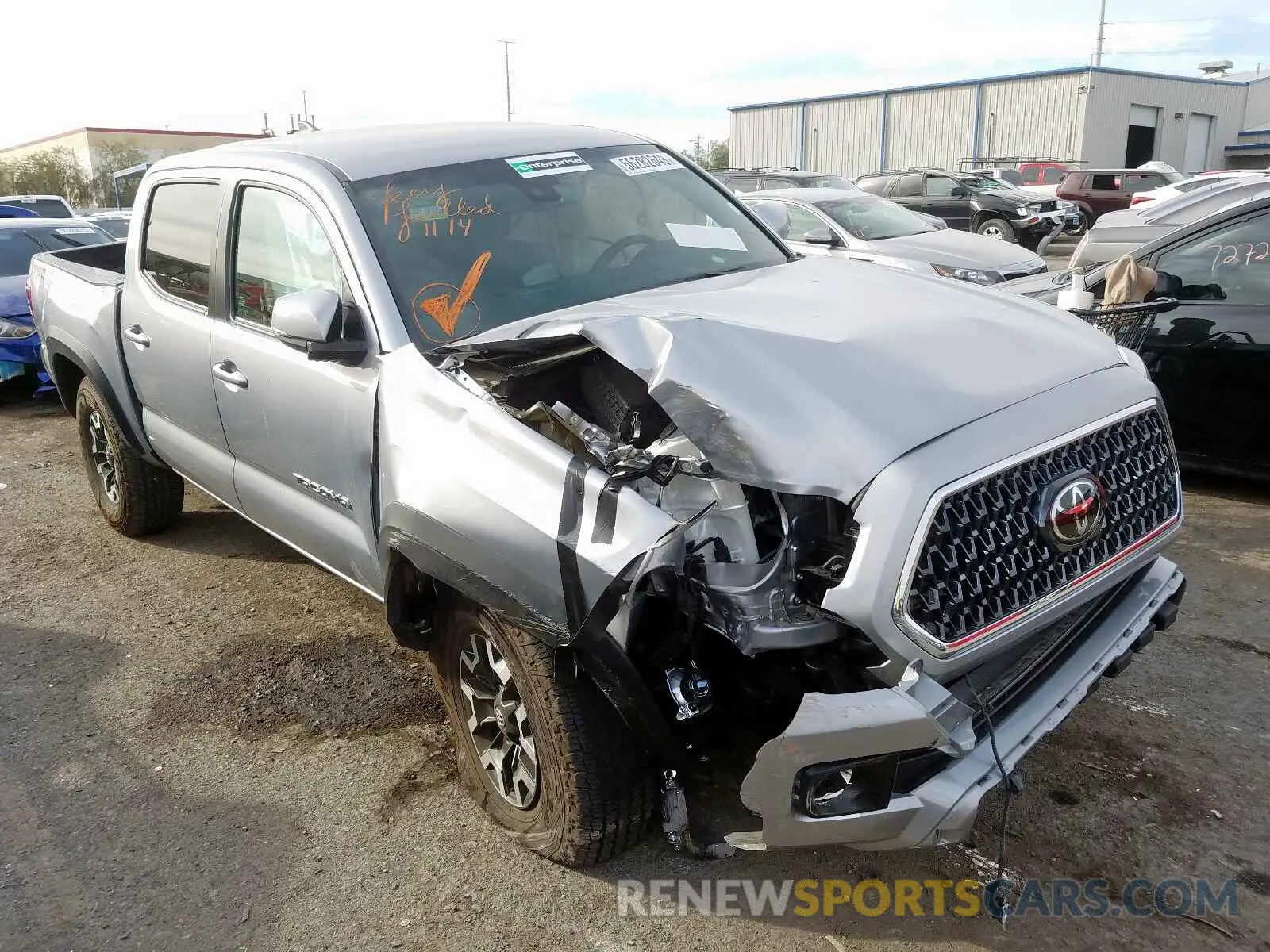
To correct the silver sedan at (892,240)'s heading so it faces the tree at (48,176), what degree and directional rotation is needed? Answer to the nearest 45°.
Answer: approximately 180°

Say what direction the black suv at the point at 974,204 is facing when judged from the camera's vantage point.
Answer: facing the viewer and to the right of the viewer

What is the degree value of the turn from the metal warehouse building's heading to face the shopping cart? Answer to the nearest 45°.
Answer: approximately 45° to its right

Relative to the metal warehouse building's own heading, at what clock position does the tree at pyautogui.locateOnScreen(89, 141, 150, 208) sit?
The tree is roughly at 4 o'clock from the metal warehouse building.

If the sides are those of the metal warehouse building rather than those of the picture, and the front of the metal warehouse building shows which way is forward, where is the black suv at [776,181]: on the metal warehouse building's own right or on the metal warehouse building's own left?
on the metal warehouse building's own right

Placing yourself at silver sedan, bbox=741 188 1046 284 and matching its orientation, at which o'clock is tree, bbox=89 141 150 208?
The tree is roughly at 6 o'clock from the silver sedan.

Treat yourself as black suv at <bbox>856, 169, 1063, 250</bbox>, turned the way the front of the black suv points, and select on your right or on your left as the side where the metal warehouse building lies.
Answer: on your left

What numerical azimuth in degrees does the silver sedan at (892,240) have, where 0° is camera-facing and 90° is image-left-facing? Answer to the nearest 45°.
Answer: approximately 315°
